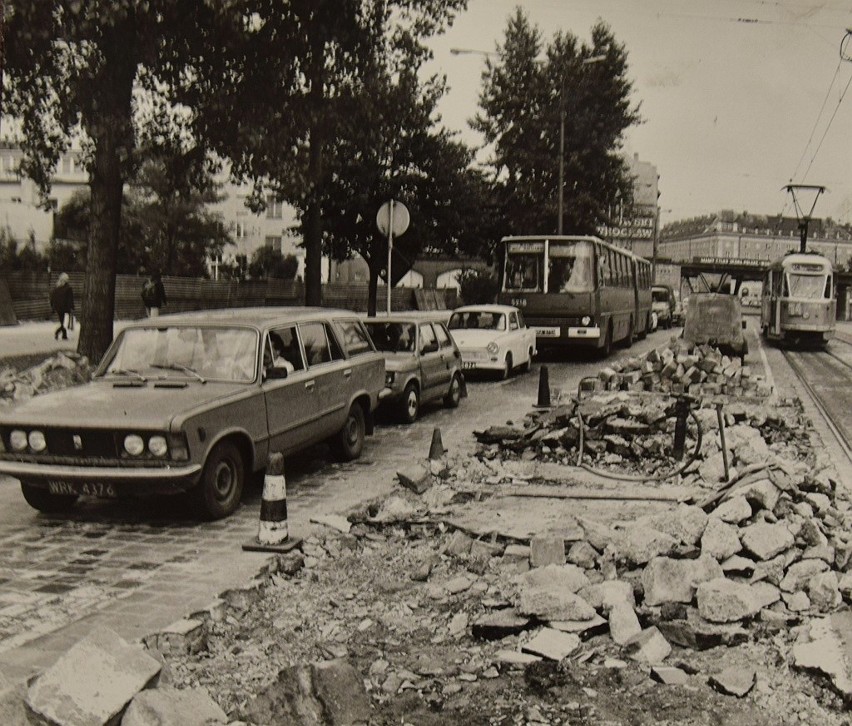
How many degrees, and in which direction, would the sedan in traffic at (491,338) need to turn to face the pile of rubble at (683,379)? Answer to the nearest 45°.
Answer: approximately 90° to its left

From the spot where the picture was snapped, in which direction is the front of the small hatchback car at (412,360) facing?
facing the viewer and to the left of the viewer

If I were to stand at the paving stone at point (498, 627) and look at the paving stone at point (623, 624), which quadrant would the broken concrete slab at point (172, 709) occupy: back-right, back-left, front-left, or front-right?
back-right

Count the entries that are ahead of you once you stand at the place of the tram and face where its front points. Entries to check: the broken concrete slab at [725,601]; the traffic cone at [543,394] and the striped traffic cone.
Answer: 3

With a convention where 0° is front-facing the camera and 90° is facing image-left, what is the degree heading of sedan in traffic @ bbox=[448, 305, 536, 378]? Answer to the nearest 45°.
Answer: approximately 45°

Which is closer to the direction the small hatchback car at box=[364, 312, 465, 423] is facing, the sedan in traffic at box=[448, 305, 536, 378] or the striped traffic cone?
the striped traffic cone

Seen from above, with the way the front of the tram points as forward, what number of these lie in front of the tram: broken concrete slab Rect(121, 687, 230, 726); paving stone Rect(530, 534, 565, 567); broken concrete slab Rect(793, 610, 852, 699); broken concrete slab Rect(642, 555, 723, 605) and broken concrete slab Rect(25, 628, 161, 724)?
5

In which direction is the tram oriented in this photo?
toward the camera

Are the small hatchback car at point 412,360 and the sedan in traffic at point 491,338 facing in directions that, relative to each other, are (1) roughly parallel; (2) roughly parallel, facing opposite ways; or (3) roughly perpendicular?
roughly parallel

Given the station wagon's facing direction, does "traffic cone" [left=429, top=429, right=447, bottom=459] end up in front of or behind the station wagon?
behind

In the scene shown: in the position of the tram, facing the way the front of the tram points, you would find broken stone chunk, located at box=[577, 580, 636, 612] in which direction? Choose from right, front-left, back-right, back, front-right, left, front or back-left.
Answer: front

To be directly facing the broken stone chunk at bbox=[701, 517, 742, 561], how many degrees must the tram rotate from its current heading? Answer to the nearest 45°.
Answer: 0° — it already faces it

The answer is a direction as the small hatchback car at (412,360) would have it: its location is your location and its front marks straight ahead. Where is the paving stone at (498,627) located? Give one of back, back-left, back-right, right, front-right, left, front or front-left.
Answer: front-left

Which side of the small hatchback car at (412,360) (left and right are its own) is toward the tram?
back

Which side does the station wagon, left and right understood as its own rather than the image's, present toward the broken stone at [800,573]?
left

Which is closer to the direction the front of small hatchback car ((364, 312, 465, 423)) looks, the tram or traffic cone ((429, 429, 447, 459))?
the traffic cone

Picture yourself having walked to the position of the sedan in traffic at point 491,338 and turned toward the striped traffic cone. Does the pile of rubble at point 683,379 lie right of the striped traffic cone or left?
left

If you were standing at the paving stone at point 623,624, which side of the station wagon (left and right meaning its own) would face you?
left

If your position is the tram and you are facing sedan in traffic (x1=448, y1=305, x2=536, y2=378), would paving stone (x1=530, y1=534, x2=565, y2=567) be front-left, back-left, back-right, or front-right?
front-left
